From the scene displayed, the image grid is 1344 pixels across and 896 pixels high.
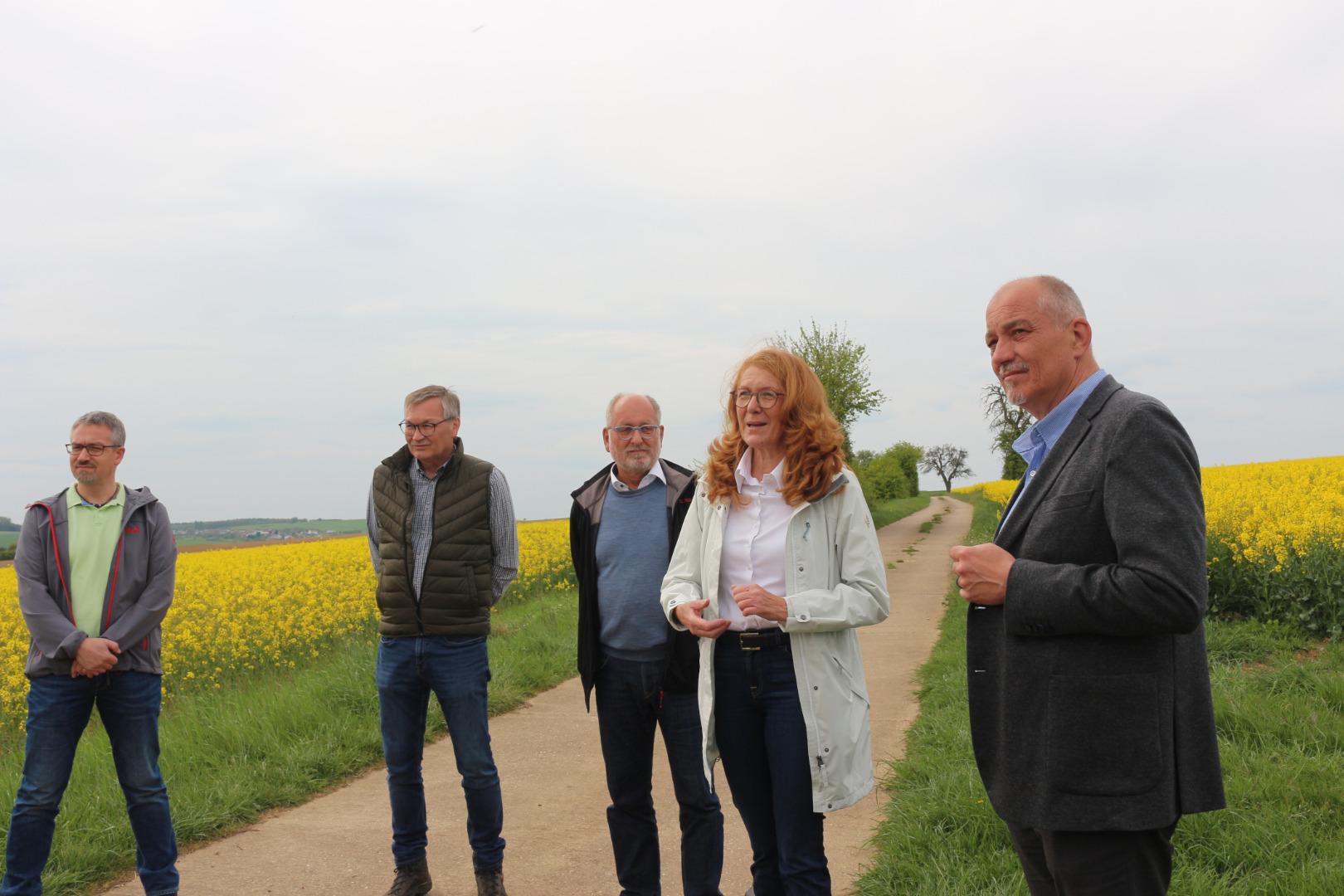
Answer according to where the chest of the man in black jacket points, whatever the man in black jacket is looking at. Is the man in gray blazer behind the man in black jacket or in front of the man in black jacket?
in front

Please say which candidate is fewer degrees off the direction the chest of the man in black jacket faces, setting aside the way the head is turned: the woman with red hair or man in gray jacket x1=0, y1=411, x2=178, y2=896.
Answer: the woman with red hair

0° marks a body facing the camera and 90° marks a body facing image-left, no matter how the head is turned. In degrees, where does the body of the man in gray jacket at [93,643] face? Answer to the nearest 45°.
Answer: approximately 0°

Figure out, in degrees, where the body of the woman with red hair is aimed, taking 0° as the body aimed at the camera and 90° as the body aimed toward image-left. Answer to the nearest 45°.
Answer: approximately 45°

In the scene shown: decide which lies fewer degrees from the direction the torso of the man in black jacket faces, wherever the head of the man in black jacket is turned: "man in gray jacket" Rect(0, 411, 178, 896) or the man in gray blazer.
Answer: the man in gray blazer

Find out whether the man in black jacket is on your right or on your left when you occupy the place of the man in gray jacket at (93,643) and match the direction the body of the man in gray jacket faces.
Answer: on your left
